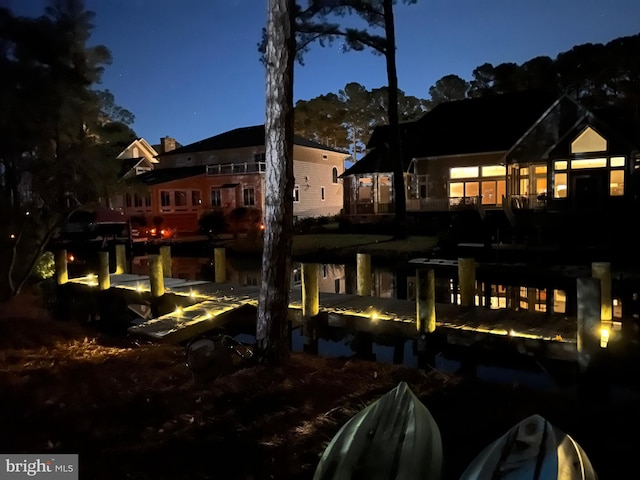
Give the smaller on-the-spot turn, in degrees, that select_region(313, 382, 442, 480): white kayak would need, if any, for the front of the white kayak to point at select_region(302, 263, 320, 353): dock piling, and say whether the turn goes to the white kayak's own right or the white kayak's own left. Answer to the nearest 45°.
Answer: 0° — it already faces it

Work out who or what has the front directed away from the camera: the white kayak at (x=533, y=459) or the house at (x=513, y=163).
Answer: the white kayak

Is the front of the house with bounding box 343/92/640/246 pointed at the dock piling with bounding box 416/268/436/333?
yes

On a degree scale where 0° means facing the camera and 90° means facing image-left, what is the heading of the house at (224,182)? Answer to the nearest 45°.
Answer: approximately 45°

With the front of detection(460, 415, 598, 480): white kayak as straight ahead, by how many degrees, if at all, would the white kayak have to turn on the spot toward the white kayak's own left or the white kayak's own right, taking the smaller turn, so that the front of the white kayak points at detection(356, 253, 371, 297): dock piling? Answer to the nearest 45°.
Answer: approximately 45° to the white kayak's own left

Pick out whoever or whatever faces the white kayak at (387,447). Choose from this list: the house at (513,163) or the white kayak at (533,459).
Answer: the house

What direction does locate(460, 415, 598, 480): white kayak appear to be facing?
away from the camera

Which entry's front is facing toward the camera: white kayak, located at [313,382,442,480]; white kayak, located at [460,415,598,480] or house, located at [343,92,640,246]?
the house

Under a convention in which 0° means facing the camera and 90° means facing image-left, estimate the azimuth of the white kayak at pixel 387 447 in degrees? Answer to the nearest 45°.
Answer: approximately 180°

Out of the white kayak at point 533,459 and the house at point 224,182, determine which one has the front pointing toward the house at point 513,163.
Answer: the white kayak

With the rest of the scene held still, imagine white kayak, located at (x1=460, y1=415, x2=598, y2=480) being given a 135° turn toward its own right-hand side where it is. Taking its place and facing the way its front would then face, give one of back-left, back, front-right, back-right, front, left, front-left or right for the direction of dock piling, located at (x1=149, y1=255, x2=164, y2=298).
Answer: back

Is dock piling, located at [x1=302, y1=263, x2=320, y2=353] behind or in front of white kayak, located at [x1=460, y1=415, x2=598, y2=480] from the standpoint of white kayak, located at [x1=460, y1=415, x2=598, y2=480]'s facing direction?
in front

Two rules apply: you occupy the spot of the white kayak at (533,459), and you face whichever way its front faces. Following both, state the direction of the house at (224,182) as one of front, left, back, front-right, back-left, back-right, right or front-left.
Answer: front-left

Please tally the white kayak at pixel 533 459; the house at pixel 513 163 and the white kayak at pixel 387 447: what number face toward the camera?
1

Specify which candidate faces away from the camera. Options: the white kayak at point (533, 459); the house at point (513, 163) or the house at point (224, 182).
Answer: the white kayak

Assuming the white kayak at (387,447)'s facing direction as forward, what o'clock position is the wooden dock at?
The wooden dock is roughly at 12 o'clock from the white kayak.

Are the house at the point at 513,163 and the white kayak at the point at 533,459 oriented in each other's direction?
yes

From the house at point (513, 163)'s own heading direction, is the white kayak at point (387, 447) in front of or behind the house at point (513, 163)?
in front

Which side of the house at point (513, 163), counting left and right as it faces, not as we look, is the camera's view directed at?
front
